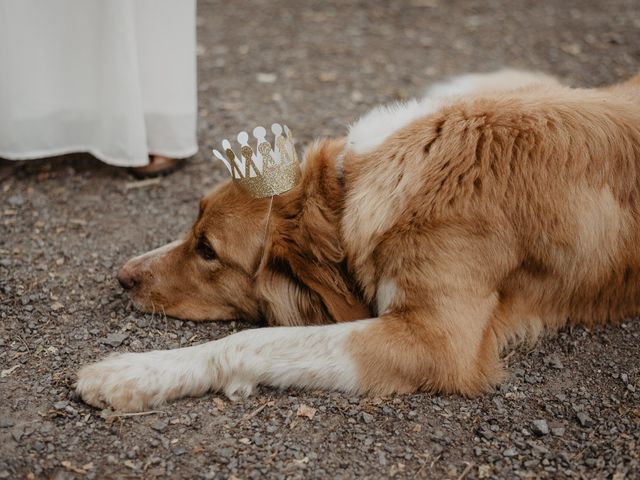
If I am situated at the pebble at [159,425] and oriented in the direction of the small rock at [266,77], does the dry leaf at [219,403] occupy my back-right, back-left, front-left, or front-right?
front-right

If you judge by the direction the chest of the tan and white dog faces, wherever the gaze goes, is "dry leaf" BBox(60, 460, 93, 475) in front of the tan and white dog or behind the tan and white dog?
in front

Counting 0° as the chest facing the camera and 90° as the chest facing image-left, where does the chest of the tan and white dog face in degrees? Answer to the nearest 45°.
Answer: approximately 90°

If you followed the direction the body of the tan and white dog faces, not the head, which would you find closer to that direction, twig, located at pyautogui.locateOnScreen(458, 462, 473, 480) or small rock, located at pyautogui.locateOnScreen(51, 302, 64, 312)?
the small rock

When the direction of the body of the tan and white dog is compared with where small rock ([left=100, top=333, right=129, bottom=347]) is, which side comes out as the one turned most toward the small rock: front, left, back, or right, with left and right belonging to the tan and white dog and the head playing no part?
front

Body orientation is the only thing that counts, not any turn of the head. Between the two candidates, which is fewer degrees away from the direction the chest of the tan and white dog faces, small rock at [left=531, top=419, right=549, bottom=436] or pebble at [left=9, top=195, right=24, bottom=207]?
the pebble

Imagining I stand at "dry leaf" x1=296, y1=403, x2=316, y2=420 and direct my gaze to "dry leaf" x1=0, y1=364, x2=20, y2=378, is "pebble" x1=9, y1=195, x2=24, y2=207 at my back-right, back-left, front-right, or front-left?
front-right

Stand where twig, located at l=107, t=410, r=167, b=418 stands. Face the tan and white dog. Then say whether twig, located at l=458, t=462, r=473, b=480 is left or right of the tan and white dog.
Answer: right

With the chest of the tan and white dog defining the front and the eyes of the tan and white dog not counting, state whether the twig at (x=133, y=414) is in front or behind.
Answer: in front

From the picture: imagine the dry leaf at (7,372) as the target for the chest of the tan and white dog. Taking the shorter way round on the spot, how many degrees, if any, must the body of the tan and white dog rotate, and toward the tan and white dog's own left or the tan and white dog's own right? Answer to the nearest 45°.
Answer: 0° — it already faces it

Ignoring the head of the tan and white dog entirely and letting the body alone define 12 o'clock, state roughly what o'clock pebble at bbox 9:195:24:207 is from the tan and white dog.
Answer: The pebble is roughly at 1 o'clock from the tan and white dog.

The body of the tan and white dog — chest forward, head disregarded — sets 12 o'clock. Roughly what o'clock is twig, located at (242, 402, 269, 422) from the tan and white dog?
The twig is roughly at 11 o'clock from the tan and white dog.

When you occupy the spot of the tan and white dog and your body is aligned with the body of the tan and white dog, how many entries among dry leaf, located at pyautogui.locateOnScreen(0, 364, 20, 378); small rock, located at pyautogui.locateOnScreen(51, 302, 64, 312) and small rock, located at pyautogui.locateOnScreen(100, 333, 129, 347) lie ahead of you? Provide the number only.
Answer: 3
